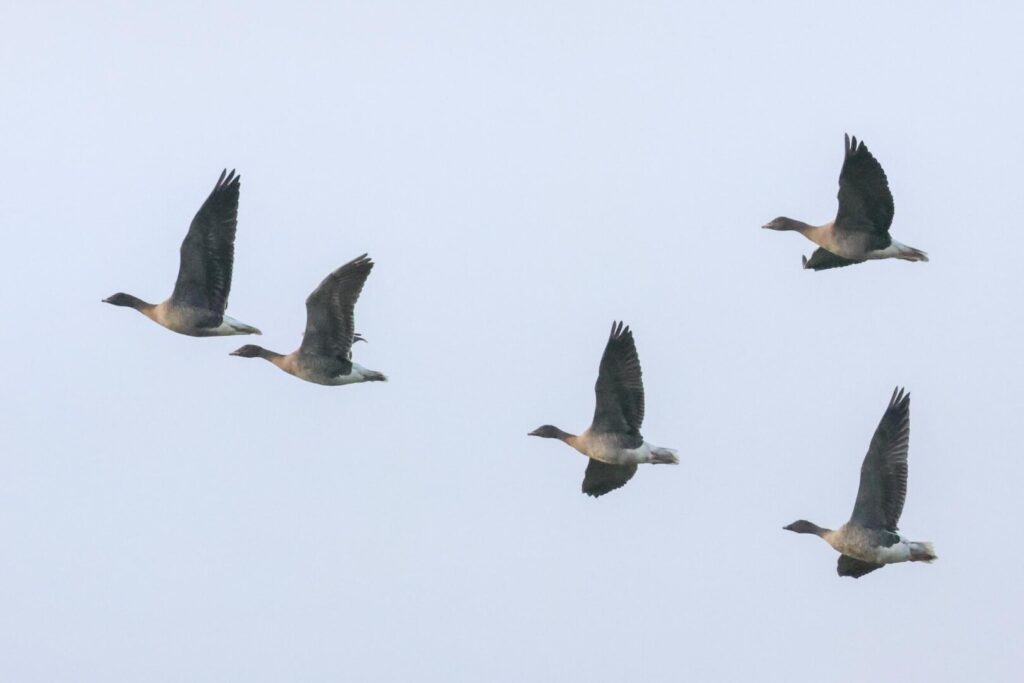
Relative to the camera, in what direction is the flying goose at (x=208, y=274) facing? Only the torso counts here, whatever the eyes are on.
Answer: to the viewer's left

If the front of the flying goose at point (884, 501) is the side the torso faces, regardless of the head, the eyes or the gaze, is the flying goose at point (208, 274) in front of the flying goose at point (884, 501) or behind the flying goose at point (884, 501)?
in front

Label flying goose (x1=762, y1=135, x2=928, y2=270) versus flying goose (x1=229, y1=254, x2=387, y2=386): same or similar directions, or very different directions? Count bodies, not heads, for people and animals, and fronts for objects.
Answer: same or similar directions

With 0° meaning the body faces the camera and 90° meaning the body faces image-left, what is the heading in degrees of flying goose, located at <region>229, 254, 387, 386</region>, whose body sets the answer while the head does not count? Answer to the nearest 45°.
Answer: approximately 90°

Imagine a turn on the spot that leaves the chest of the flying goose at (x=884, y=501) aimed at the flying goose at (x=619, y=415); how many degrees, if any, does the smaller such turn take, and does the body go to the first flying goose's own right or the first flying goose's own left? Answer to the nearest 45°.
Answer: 0° — it already faces it

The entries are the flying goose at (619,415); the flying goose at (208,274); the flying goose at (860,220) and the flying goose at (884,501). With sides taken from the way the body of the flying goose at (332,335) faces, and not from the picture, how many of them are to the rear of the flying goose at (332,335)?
3

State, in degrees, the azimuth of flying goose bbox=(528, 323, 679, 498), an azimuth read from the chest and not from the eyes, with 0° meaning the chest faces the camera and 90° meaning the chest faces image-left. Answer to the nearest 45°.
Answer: approximately 90°

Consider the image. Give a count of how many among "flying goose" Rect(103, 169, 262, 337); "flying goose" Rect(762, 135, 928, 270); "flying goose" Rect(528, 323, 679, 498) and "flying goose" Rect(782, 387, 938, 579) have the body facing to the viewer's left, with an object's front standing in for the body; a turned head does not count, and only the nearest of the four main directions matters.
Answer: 4

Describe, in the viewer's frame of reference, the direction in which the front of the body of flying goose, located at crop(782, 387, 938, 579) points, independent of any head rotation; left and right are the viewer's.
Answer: facing to the left of the viewer

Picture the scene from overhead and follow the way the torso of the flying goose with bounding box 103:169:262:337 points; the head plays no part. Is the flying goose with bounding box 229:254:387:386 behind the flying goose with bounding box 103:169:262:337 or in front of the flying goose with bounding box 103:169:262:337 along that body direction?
behind

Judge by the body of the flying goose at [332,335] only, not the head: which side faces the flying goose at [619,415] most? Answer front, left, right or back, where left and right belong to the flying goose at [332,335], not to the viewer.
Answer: back

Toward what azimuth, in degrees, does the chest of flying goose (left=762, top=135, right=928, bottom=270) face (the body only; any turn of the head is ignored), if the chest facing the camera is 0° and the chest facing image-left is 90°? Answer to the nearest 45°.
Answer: approximately 90°

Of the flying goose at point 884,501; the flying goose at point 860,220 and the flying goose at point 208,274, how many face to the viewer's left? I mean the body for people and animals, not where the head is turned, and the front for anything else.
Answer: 3

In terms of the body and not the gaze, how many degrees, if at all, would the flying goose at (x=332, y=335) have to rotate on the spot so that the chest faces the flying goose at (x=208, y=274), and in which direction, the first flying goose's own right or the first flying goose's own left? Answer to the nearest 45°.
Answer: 0° — it already faces it

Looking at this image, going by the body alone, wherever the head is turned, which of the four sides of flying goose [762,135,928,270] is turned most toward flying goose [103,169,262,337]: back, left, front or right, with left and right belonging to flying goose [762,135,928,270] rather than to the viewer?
front

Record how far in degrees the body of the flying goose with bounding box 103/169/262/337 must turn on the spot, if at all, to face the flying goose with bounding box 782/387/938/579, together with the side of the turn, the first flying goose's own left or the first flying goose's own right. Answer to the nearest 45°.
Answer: approximately 180°
